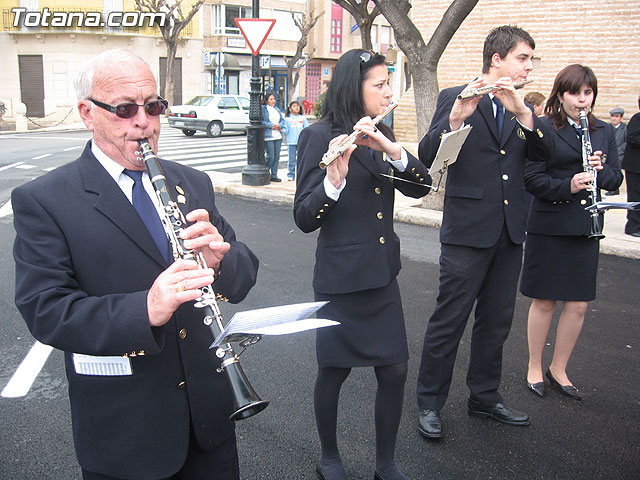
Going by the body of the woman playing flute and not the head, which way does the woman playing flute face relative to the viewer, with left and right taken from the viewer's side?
facing the viewer and to the right of the viewer

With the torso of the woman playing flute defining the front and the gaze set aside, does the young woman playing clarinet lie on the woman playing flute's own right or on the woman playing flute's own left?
on the woman playing flute's own left

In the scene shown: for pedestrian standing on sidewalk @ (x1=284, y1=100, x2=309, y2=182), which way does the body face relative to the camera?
toward the camera

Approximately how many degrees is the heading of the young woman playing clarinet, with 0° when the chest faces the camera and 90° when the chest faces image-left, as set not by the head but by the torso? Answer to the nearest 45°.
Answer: approximately 315°

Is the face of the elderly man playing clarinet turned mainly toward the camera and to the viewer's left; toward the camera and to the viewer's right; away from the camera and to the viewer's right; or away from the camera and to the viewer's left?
toward the camera and to the viewer's right

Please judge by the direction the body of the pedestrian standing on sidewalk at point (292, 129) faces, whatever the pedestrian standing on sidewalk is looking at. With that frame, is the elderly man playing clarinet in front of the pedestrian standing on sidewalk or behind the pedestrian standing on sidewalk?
in front

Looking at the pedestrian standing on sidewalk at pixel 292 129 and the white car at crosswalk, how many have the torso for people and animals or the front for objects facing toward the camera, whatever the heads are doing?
1

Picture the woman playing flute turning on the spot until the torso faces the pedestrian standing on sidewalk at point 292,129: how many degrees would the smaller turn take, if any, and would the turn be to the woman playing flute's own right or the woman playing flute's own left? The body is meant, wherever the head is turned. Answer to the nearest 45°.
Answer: approximately 135° to the woman playing flute's own left

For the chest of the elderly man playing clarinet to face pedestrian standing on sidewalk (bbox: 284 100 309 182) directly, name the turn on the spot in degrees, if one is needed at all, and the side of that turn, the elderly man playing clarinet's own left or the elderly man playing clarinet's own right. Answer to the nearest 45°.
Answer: approximately 135° to the elderly man playing clarinet's own left

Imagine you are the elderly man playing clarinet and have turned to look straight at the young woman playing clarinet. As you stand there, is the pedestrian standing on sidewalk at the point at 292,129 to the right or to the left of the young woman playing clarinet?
left

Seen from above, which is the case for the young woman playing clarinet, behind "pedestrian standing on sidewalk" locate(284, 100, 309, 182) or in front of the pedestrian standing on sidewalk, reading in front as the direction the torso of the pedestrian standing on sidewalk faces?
in front

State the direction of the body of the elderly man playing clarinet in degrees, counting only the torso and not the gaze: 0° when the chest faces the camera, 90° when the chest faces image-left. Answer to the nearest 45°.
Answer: approximately 315°

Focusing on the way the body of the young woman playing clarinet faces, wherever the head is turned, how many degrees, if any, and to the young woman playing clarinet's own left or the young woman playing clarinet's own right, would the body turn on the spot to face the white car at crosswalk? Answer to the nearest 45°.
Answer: approximately 180°

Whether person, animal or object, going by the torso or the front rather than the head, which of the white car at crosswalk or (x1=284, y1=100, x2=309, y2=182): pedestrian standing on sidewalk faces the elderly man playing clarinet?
the pedestrian standing on sidewalk
